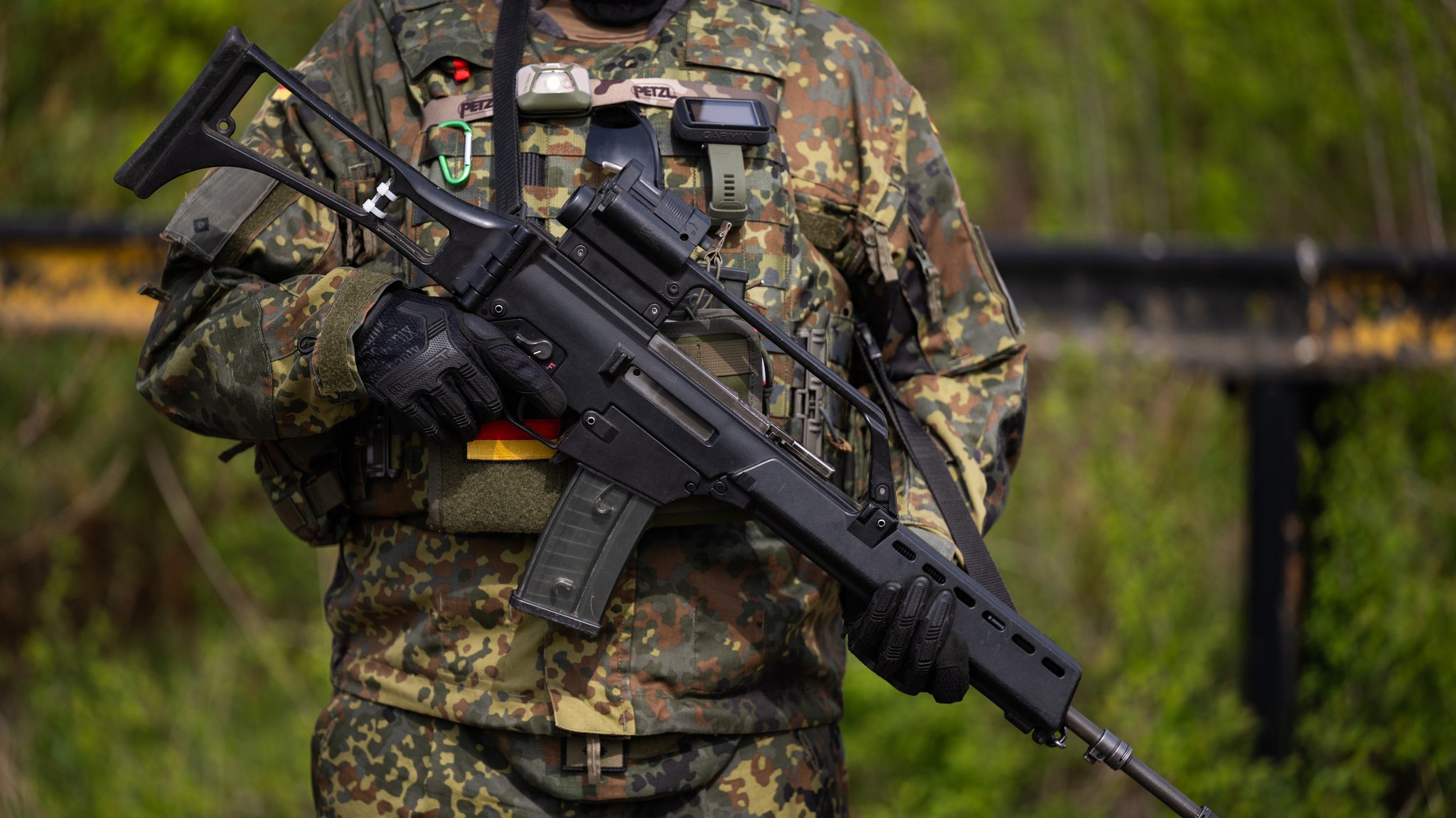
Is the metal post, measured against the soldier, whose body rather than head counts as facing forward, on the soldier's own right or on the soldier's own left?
on the soldier's own left

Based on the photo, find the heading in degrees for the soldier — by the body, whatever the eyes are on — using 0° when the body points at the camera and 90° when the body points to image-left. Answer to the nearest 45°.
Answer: approximately 0°
